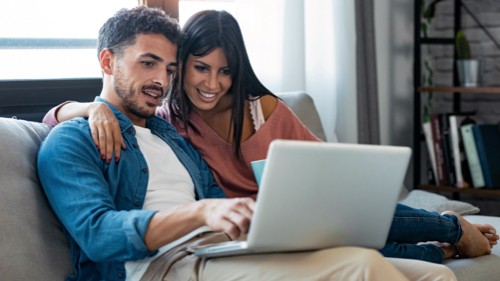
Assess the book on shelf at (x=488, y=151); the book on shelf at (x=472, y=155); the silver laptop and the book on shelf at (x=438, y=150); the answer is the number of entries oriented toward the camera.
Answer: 3

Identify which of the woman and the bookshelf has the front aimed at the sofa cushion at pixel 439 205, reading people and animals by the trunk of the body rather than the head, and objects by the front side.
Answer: the bookshelf

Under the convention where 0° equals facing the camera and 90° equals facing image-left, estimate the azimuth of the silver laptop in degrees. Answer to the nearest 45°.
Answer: approximately 135°

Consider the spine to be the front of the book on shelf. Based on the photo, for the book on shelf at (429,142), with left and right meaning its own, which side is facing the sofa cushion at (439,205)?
front

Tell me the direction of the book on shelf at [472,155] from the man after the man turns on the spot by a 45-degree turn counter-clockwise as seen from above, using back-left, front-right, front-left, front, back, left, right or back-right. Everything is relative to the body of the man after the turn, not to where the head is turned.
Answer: front-left
